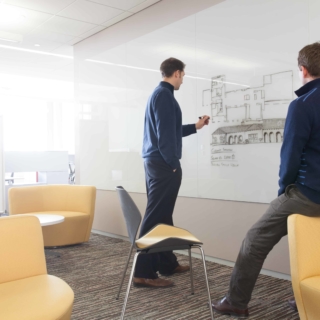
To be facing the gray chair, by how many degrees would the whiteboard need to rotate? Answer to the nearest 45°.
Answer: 0° — it already faces it

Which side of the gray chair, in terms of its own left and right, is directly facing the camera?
right

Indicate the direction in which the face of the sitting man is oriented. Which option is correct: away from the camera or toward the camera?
away from the camera

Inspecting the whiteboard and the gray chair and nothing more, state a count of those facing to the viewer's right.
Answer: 1

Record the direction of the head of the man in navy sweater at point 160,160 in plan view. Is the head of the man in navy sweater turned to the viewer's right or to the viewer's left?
to the viewer's right

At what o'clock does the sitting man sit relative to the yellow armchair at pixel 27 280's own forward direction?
The sitting man is roughly at 11 o'clock from the yellow armchair.
